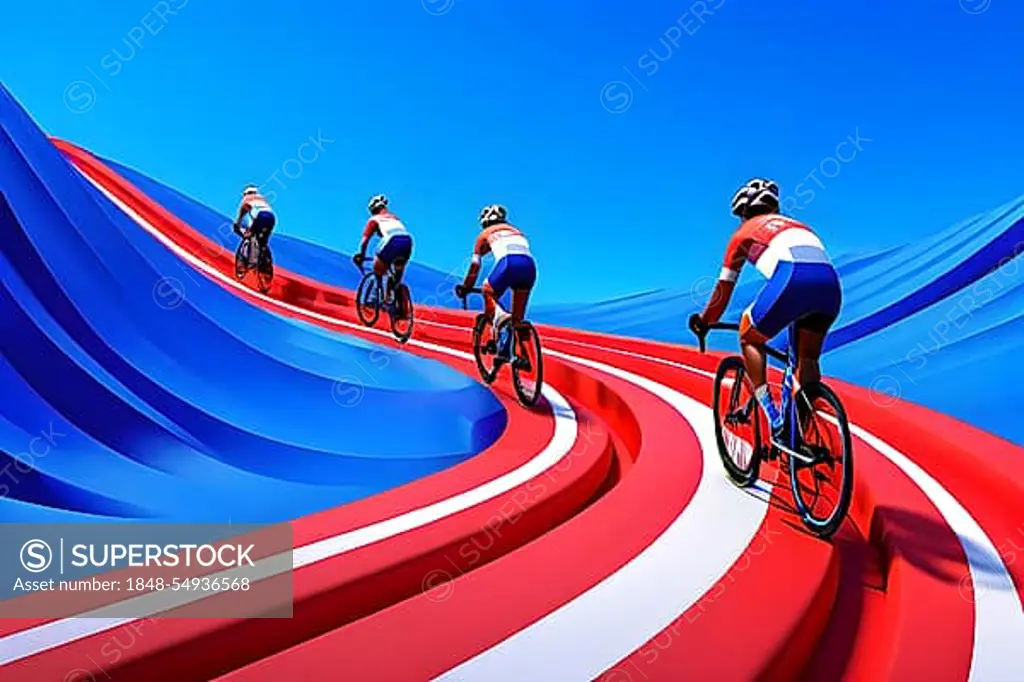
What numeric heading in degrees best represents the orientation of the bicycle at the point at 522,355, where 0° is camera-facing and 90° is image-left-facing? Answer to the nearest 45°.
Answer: approximately 135°

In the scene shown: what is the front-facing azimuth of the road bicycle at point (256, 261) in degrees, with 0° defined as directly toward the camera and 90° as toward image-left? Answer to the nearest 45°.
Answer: approximately 135°

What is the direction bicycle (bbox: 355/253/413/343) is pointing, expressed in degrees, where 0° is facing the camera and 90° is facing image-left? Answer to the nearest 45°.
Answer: approximately 135°

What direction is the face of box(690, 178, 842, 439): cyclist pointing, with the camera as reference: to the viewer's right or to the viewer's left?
to the viewer's left

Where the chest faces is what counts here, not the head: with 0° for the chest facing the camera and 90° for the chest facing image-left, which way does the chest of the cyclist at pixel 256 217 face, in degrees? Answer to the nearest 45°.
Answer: approximately 135°

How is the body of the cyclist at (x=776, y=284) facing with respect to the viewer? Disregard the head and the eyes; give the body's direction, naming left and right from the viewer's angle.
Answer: facing away from the viewer and to the left of the viewer

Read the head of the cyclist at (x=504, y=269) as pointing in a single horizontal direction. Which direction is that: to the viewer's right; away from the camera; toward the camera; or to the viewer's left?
away from the camera
